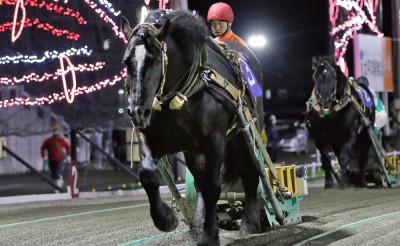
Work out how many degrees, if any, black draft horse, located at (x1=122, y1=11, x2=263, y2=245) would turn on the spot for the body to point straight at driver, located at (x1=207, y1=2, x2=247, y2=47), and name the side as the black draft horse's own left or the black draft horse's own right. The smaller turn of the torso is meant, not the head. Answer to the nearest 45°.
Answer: approximately 135° to the black draft horse's own right

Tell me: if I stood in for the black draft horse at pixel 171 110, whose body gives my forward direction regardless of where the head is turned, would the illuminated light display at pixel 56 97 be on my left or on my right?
on my right

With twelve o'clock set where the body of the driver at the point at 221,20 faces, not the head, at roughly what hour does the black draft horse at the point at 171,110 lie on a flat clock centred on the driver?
The black draft horse is roughly at 11 o'clock from the driver.

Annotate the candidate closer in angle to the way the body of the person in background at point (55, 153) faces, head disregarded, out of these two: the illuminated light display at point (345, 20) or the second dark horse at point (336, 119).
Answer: the second dark horse

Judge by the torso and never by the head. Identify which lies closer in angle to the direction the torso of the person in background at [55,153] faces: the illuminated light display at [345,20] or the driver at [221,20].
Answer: the driver

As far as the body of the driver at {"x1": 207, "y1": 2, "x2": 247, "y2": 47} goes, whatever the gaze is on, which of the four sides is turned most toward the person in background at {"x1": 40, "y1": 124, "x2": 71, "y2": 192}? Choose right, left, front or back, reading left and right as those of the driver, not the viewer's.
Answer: right

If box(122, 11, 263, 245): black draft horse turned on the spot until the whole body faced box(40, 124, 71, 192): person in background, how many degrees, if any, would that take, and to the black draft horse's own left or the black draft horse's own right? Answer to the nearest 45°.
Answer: approximately 135° to the black draft horse's own right

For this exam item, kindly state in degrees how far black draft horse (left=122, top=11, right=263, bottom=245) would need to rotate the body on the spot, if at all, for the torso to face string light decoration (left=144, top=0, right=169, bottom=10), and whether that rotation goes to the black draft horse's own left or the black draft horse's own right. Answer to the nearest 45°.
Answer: approximately 135° to the black draft horse's own right
